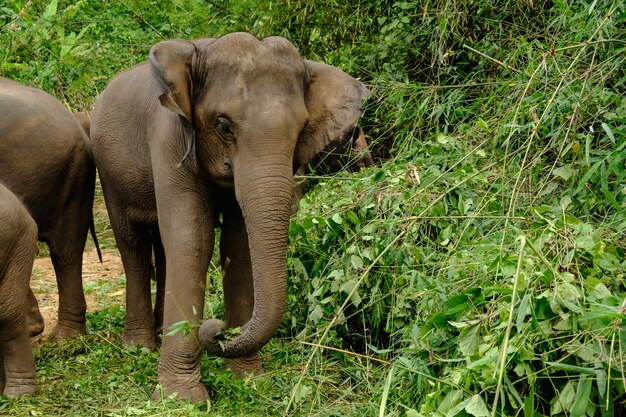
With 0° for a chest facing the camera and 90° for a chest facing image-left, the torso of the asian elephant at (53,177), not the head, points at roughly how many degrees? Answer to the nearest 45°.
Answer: approximately 90°

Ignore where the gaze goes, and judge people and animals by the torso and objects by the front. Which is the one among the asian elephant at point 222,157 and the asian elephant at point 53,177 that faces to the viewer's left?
the asian elephant at point 53,177

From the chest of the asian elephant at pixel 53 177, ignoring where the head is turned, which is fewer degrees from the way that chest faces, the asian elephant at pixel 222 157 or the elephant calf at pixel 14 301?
the elephant calf

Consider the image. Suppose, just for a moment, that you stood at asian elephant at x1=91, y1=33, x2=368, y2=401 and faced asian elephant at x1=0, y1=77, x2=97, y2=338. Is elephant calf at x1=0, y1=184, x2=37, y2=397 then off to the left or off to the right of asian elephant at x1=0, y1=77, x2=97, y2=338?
left

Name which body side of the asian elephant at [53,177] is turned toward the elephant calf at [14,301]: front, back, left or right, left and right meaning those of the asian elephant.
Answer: left
